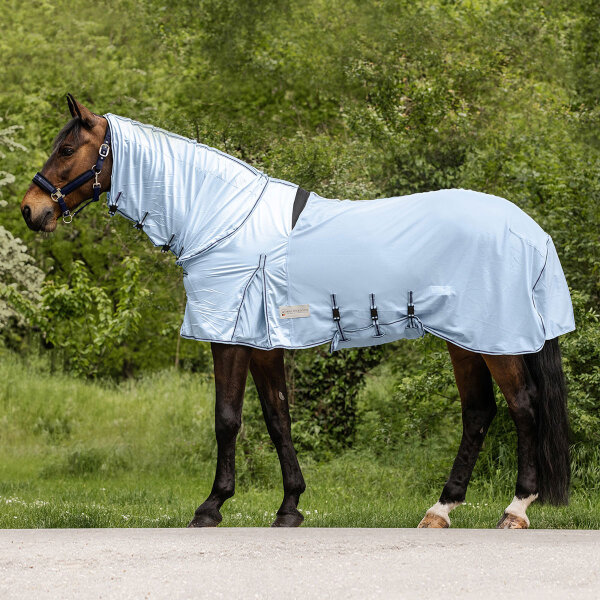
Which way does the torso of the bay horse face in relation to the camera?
to the viewer's left
